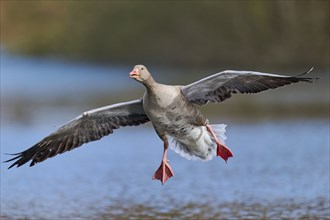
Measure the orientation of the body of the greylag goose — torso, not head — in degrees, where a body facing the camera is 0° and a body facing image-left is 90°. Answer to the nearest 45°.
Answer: approximately 45°
